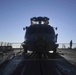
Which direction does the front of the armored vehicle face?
toward the camera
